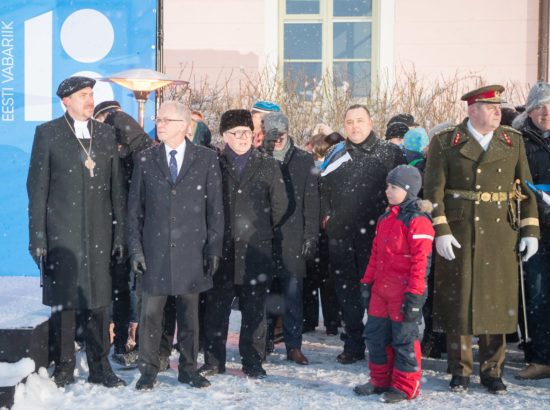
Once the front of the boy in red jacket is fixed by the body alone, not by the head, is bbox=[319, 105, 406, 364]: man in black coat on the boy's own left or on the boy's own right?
on the boy's own right

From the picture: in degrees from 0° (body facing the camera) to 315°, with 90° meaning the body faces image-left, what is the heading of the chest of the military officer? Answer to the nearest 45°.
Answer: approximately 0°

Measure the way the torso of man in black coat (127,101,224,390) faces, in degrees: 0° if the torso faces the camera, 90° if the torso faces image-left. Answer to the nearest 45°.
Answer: approximately 0°

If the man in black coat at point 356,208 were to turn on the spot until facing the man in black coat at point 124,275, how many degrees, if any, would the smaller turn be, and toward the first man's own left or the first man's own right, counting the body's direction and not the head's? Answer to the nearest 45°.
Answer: approximately 90° to the first man's own right

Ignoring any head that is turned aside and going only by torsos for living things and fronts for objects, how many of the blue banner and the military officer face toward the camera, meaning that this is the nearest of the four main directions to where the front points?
2

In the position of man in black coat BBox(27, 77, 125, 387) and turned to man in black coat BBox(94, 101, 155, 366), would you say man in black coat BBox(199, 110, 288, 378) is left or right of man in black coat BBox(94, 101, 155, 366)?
right

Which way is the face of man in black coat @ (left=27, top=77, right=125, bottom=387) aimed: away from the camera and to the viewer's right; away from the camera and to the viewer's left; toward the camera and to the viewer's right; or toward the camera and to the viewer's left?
toward the camera and to the viewer's right
